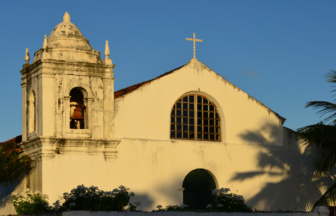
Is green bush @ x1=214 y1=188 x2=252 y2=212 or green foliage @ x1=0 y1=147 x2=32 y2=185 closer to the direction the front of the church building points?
the green bush

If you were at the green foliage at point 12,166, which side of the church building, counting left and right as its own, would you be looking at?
right

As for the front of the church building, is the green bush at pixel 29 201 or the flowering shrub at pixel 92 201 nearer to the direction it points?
the flowering shrub

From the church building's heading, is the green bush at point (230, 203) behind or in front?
in front

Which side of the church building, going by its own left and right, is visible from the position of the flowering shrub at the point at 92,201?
front

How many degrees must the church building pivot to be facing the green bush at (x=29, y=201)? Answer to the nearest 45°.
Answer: approximately 45° to its right

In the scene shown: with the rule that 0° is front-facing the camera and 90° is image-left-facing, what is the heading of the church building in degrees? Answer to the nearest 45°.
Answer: approximately 0°

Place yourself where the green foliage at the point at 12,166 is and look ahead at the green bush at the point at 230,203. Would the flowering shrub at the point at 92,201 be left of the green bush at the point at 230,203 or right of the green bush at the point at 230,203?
right
